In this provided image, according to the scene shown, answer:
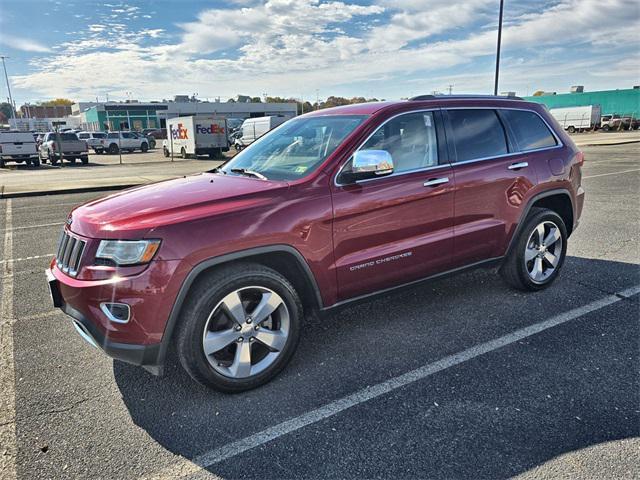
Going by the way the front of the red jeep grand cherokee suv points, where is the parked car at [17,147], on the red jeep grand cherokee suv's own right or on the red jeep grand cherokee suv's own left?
on the red jeep grand cherokee suv's own right

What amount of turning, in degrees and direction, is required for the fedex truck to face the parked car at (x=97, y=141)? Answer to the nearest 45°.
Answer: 0° — it already faces it

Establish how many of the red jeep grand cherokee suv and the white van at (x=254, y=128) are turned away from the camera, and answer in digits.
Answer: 0

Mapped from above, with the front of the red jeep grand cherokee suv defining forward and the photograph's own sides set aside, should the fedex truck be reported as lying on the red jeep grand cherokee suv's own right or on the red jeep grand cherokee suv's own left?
on the red jeep grand cherokee suv's own right

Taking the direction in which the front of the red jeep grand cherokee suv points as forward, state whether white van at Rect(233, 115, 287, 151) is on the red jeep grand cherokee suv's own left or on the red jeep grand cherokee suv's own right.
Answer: on the red jeep grand cherokee suv's own right

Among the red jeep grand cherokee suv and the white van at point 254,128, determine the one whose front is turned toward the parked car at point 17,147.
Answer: the white van

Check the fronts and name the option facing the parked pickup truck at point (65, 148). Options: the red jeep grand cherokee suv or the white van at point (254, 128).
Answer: the white van

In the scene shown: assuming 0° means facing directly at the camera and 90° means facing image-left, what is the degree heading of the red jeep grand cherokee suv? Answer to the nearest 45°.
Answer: approximately 45°

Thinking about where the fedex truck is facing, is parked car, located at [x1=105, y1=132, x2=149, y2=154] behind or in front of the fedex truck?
in front
